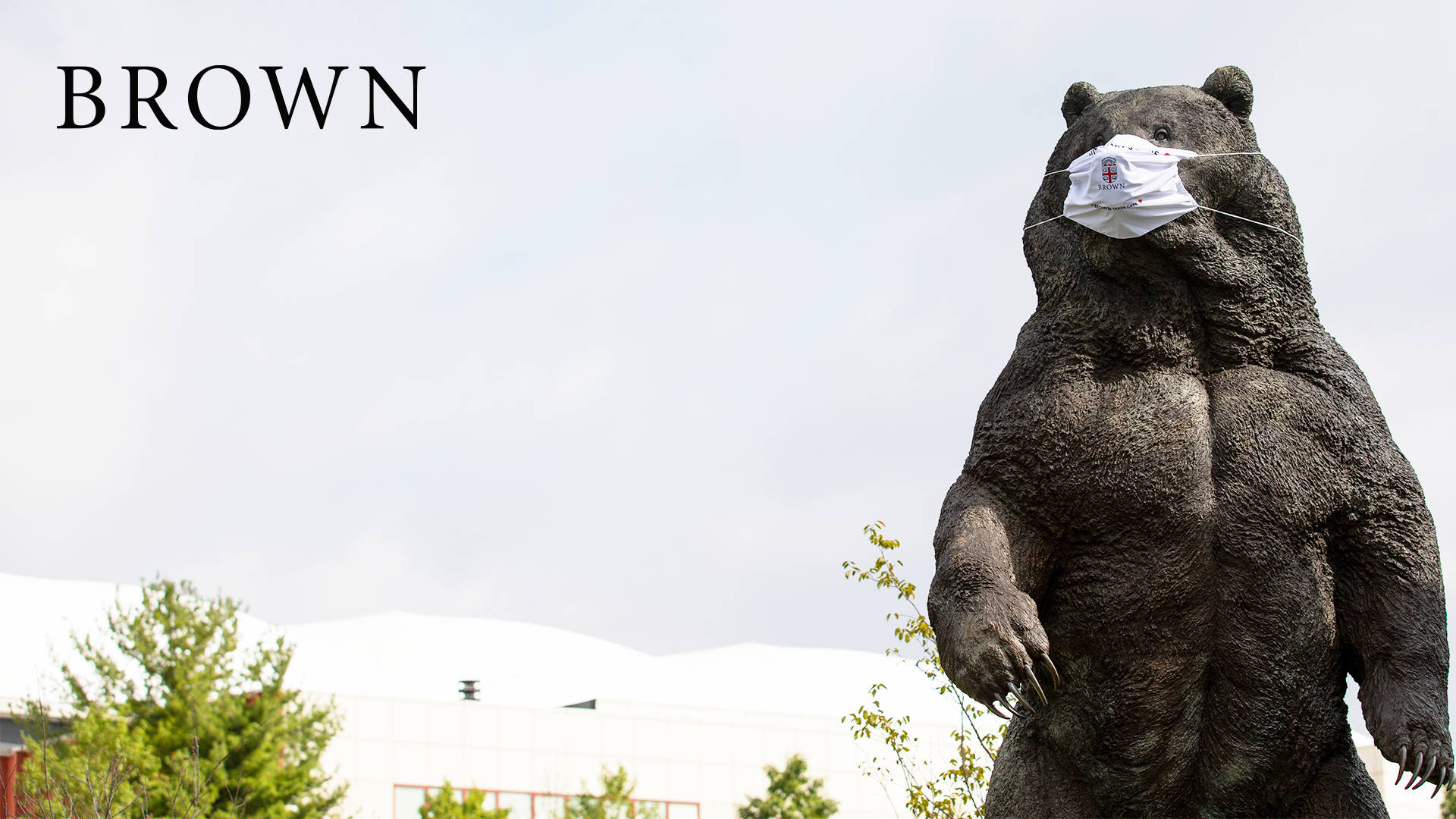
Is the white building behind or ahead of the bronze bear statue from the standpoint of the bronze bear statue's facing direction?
behind

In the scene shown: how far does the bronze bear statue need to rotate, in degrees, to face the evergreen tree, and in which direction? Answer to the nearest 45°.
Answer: approximately 135° to its right

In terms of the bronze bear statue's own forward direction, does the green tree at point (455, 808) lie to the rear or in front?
to the rear

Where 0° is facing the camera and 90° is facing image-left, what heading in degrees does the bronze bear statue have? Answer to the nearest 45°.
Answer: approximately 0°

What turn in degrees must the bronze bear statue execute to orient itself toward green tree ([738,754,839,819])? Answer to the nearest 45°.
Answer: approximately 180°
